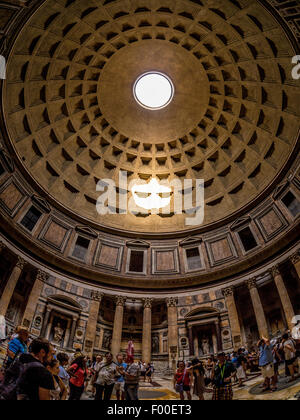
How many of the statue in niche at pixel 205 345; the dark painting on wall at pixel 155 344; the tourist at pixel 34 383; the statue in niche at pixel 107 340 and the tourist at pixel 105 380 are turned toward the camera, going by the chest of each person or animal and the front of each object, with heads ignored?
4

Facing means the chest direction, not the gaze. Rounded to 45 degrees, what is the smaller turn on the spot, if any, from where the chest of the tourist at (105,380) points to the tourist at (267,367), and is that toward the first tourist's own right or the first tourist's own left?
approximately 90° to the first tourist's own left

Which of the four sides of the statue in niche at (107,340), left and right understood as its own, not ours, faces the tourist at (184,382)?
front

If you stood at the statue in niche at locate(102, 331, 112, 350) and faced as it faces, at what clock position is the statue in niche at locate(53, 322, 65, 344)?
the statue in niche at locate(53, 322, 65, 344) is roughly at 2 o'clock from the statue in niche at locate(102, 331, 112, 350).

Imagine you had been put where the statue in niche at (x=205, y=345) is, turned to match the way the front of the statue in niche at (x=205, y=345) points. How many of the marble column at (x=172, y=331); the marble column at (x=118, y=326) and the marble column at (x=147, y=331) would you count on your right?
3

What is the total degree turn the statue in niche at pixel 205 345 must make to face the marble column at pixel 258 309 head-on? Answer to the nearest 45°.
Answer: approximately 45° to its left

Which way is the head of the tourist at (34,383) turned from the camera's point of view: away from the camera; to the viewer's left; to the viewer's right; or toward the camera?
to the viewer's right

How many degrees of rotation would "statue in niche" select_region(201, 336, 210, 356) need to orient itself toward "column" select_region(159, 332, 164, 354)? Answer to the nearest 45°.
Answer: approximately 90° to its right

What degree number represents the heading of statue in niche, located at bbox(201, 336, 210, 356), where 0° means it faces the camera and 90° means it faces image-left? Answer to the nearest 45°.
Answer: approximately 0°
